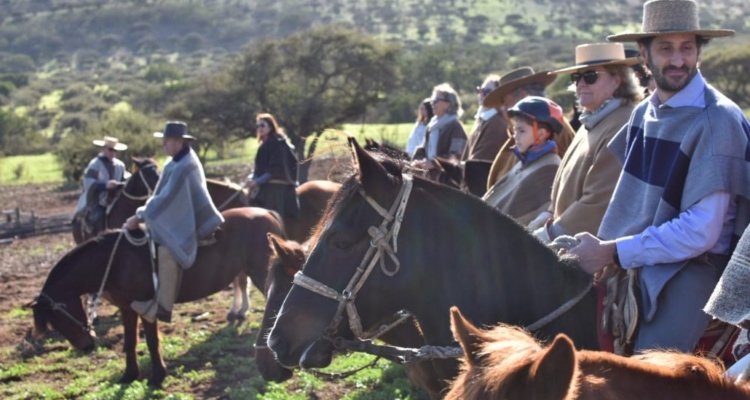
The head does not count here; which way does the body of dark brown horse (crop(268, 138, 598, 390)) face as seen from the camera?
to the viewer's left

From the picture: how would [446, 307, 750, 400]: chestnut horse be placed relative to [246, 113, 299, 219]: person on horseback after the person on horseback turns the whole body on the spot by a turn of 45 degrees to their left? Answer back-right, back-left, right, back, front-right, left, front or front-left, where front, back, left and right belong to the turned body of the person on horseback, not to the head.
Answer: front-left

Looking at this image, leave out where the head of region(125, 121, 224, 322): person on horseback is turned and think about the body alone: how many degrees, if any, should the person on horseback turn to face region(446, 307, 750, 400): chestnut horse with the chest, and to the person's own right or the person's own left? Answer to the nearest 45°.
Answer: approximately 90° to the person's own left

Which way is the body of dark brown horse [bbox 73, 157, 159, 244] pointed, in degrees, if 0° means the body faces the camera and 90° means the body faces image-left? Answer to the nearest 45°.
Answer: approximately 270°

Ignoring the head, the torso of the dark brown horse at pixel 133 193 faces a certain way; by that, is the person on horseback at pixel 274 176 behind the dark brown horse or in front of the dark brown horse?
in front

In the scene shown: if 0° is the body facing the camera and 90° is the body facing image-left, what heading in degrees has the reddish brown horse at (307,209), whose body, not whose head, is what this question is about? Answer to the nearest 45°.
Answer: approximately 90°

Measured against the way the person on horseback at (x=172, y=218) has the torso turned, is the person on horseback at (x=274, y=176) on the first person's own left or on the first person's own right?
on the first person's own right

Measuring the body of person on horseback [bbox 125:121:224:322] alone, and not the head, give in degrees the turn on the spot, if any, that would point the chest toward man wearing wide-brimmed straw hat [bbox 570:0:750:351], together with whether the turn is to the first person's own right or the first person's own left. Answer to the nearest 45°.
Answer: approximately 90° to the first person's own left

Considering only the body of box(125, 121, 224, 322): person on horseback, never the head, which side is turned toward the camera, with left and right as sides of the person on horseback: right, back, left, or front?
left

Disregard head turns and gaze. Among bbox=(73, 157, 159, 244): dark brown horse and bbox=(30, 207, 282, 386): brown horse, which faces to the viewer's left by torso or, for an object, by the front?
the brown horse

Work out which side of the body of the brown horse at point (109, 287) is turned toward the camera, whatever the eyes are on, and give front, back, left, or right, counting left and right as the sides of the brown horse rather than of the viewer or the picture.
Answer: left

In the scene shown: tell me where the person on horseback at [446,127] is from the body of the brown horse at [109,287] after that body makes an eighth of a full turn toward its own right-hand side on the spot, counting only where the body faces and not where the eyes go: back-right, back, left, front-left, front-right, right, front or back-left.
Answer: back-right

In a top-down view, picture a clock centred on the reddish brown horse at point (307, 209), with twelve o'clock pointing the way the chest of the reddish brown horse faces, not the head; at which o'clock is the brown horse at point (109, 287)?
The brown horse is roughly at 10 o'clock from the reddish brown horse.

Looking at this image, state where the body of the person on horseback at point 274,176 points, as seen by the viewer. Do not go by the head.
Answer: to the viewer's left
